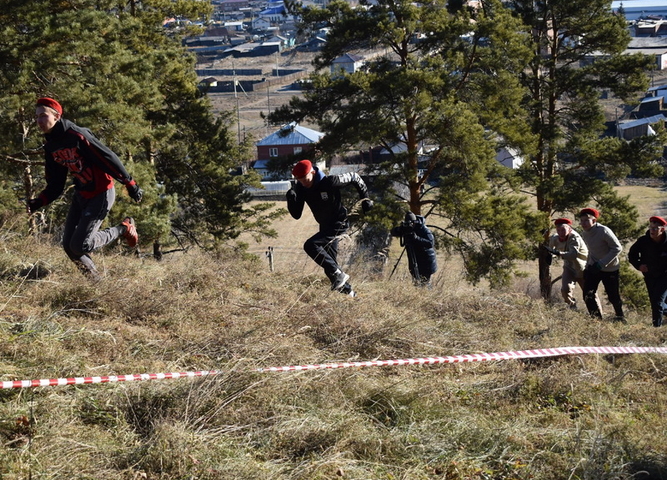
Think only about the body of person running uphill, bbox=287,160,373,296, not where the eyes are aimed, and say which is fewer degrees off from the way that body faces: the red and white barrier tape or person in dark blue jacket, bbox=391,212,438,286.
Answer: the red and white barrier tape

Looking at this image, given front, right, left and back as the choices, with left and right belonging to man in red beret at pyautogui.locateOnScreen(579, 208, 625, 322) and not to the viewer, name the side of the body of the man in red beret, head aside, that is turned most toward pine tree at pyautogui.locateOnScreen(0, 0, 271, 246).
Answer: right

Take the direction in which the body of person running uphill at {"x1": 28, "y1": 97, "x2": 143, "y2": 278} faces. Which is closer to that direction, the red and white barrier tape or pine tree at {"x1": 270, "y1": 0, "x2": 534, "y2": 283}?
the red and white barrier tape

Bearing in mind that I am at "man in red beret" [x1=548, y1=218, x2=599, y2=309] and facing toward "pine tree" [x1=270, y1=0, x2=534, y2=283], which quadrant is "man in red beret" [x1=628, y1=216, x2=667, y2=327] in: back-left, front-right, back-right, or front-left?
back-right

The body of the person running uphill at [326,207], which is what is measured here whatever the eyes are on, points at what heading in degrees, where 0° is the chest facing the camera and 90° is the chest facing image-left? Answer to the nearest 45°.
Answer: approximately 45°

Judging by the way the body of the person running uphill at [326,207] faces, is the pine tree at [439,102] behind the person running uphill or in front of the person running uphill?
behind
